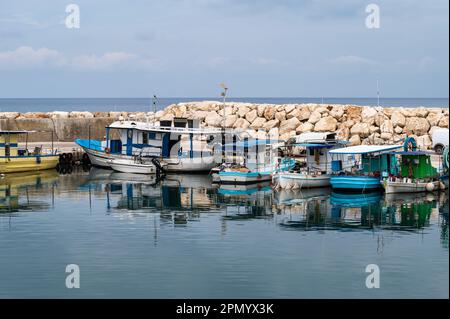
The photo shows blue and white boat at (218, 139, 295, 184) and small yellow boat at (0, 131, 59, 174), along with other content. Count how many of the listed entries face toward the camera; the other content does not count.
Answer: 0
